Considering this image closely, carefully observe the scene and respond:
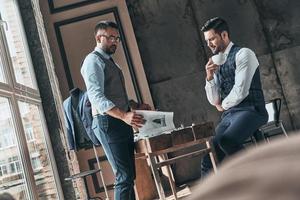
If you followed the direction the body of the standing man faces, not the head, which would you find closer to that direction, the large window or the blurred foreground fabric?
the blurred foreground fabric

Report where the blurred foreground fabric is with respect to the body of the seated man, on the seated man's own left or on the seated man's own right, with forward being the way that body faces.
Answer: on the seated man's own left

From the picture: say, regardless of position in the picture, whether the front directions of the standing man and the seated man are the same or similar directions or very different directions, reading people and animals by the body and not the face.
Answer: very different directions

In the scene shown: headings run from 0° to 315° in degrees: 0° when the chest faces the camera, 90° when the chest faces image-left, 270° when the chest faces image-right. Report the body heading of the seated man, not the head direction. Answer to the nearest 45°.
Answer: approximately 45°

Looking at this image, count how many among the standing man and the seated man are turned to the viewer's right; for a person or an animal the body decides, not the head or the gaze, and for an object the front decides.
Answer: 1

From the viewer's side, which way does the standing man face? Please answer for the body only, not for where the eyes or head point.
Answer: to the viewer's right

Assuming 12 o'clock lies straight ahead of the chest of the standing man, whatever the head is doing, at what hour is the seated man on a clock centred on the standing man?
The seated man is roughly at 12 o'clock from the standing man.

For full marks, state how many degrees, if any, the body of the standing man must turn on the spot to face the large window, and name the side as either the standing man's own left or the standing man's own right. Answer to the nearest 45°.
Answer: approximately 135° to the standing man's own right

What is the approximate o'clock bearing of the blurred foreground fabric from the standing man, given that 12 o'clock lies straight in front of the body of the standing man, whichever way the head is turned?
The blurred foreground fabric is roughly at 3 o'clock from the standing man.

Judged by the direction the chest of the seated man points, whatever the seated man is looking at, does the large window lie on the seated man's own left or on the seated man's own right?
on the seated man's own right

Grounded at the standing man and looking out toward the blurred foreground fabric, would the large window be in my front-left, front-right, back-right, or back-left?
back-right

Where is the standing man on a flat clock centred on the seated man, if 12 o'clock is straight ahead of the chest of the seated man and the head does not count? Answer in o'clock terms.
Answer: The standing man is roughly at 1 o'clock from the seated man.

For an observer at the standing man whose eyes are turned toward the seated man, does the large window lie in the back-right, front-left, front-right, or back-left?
back-left
